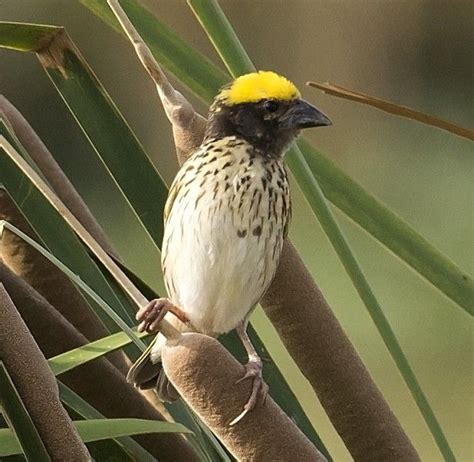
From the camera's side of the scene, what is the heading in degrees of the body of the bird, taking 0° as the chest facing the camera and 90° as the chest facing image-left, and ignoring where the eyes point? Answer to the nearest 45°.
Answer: approximately 315°
